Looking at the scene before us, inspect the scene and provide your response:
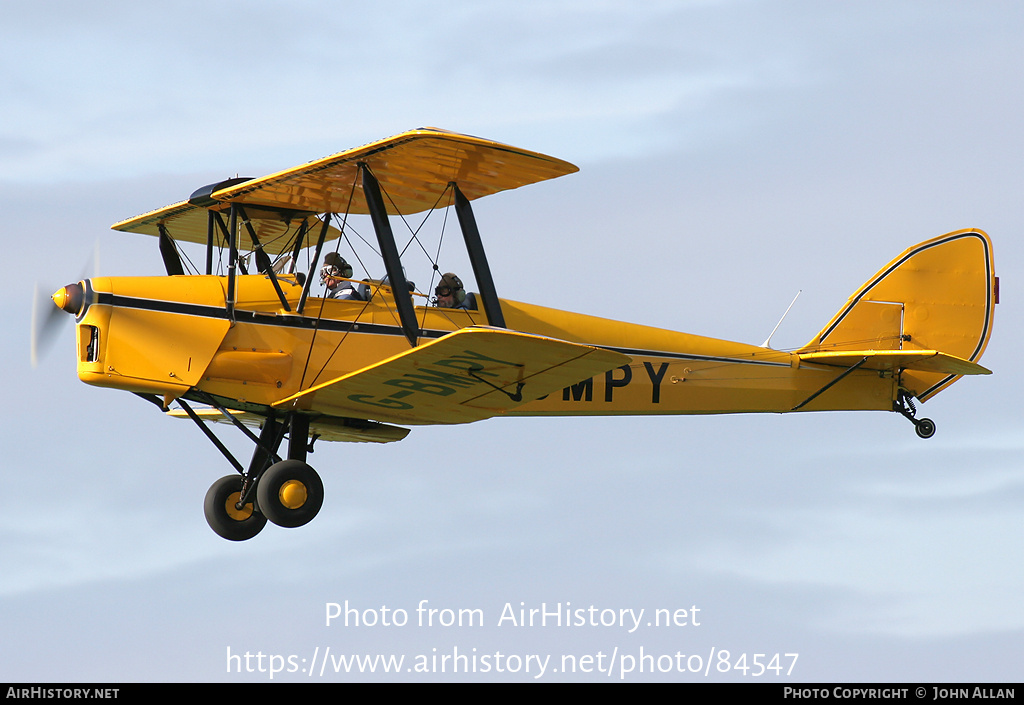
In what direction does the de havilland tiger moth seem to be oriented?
to the viewer's left
